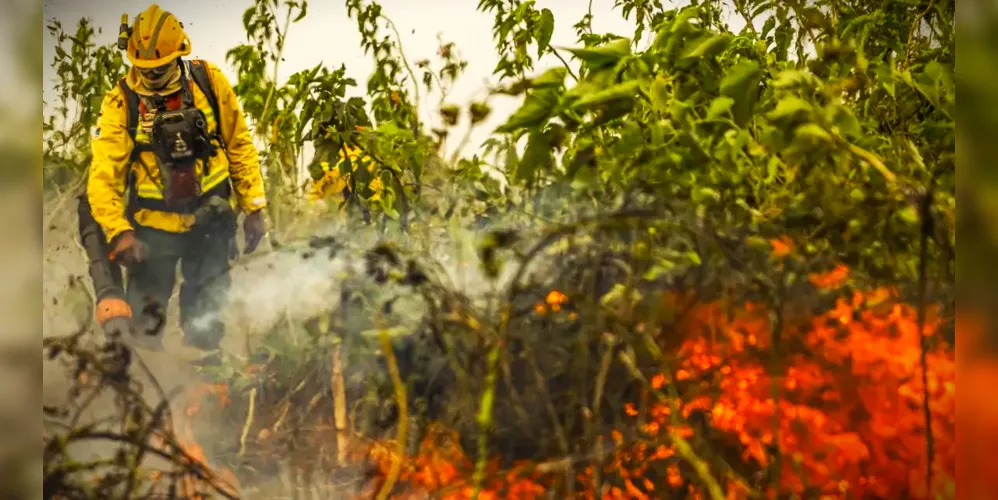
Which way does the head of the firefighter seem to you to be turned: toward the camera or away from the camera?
toward the camera

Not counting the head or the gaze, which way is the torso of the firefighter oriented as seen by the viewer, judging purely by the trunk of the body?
toward the camera
